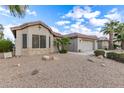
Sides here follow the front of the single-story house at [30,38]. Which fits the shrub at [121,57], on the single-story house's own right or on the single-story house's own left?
on the single-story house's own left

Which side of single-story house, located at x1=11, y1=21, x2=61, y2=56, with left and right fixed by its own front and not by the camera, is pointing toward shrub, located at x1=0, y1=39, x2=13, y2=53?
right

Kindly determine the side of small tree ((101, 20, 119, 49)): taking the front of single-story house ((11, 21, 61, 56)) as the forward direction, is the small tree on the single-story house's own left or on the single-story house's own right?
on the single-story house's own left

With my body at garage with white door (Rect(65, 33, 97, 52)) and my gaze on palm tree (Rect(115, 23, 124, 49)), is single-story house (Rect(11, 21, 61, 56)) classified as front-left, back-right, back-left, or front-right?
back-right

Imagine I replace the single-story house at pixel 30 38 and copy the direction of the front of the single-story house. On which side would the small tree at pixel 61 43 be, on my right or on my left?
on my left

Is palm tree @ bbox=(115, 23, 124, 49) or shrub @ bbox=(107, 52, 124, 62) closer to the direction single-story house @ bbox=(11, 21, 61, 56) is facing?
the shrub

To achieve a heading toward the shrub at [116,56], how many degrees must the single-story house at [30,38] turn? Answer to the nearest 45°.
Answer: approximately 45° to its left

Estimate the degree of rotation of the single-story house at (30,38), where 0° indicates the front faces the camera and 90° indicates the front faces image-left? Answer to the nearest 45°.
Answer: approximately 0°
